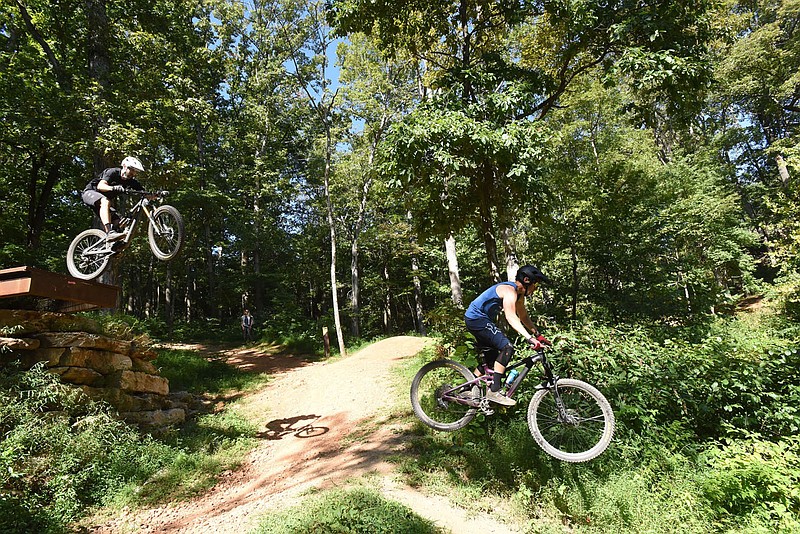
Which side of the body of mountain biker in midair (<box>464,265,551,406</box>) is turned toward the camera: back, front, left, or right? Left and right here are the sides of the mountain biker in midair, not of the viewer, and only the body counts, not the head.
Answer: right

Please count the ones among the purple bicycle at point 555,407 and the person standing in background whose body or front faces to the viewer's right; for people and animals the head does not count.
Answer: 1

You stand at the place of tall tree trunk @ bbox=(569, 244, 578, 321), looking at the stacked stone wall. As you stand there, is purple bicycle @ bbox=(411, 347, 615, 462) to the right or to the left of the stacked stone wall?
left

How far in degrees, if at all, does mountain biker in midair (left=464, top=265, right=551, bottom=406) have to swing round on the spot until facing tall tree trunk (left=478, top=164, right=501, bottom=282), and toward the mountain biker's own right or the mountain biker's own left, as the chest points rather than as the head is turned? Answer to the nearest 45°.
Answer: approximately 90° to the mountain biker's own left

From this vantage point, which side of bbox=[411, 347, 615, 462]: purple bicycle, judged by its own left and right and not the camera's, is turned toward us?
right

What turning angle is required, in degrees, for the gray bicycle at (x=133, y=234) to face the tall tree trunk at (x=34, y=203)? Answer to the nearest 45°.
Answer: approximately 135° to its left

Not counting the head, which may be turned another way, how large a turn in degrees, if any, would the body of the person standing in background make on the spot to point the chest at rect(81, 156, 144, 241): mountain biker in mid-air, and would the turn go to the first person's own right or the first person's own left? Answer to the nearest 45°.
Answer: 0° — they already face them
